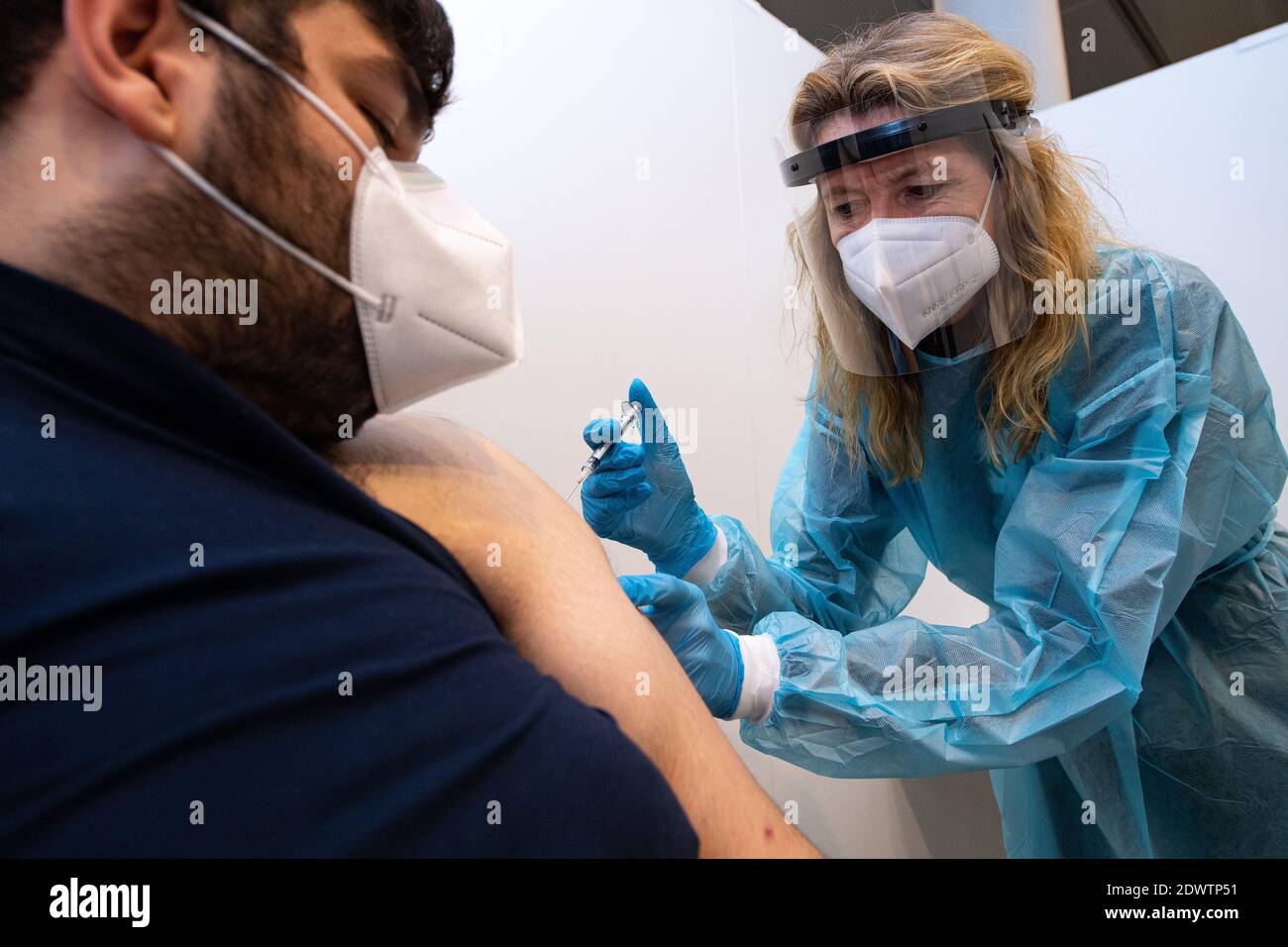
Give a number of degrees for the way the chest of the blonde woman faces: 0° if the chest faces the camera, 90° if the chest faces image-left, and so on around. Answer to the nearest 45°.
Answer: approximately 45°
